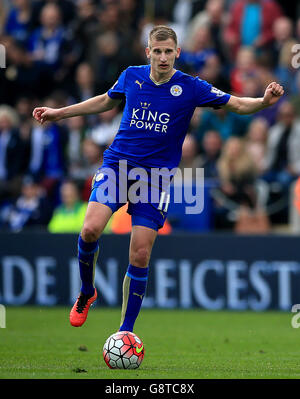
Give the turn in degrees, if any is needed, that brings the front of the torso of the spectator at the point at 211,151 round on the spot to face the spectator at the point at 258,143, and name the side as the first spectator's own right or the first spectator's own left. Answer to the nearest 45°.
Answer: approximately 90° to the first spectator's own left

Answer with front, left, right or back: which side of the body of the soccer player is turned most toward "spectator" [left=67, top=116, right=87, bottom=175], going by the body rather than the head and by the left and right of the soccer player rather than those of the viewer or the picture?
back

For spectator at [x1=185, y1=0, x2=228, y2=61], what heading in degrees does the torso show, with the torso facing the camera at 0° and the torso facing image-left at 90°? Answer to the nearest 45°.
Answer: approximately 0°

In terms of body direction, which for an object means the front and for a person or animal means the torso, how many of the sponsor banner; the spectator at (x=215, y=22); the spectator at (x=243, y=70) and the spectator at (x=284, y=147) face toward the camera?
4

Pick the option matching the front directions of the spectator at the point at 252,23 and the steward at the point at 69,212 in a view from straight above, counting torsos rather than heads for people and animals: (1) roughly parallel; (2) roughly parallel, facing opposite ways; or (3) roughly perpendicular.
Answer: roughly parallel

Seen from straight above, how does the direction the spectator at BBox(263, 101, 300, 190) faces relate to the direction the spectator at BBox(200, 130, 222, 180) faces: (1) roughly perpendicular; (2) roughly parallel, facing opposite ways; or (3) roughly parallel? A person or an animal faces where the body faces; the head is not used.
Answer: roughly parallel

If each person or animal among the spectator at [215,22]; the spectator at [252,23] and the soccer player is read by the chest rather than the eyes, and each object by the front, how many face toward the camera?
3

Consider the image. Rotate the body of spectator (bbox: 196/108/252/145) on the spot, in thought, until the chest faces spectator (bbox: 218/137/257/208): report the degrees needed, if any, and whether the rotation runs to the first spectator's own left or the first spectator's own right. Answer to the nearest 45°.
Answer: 0° — they already face them

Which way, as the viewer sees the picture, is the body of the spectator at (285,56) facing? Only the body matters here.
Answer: toward the camera

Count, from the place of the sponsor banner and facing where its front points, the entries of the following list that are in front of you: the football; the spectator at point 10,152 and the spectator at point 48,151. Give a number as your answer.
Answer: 1

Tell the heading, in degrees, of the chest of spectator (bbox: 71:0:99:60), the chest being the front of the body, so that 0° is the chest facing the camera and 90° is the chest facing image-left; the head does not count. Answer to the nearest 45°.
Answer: approximately 0°

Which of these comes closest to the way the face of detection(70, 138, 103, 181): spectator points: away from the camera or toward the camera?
toward the camera

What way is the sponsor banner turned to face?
toward the camera

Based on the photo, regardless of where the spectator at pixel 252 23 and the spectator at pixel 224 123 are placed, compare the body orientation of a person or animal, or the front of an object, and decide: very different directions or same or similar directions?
same or similar directions

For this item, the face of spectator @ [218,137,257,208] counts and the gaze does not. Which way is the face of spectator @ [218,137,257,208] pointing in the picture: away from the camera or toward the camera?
toward the camera

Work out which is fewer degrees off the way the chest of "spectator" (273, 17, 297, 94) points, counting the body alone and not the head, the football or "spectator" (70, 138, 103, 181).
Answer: the football
